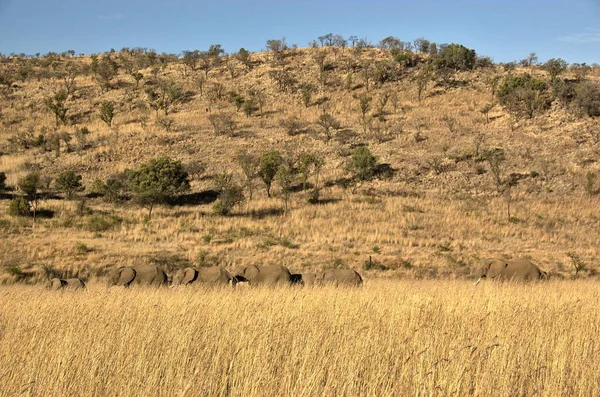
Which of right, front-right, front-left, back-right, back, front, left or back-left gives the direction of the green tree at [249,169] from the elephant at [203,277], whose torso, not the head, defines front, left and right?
right

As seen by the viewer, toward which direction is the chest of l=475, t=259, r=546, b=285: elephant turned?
to the viewer's left

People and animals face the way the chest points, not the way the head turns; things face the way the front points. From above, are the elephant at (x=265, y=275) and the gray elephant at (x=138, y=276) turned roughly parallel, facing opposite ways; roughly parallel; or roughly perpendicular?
roughly parallel

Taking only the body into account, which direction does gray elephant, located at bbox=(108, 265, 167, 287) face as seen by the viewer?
to the viewer's left

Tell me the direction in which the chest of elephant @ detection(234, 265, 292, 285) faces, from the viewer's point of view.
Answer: to the viewer's left

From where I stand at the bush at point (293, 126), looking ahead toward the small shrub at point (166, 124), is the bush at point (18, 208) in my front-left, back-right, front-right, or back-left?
front-left

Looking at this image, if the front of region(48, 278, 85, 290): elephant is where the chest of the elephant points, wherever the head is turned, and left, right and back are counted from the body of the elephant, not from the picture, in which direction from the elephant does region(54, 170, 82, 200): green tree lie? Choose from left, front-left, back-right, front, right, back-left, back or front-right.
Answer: right

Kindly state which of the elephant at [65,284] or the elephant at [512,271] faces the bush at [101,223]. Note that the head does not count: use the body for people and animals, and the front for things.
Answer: the elephant at [512,271]

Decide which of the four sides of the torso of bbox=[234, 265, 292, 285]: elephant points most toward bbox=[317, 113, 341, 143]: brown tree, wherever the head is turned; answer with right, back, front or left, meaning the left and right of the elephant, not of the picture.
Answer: right

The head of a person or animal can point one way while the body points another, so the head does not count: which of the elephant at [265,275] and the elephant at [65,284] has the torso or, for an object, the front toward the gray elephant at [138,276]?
the elephant at [265,275]

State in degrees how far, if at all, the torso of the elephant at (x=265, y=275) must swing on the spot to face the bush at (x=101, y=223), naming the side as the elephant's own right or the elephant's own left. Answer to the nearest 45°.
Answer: approximately 45° to the elephant's own right

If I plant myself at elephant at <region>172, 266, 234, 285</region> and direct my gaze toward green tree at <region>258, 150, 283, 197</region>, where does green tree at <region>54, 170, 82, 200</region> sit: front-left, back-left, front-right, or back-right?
front-left
